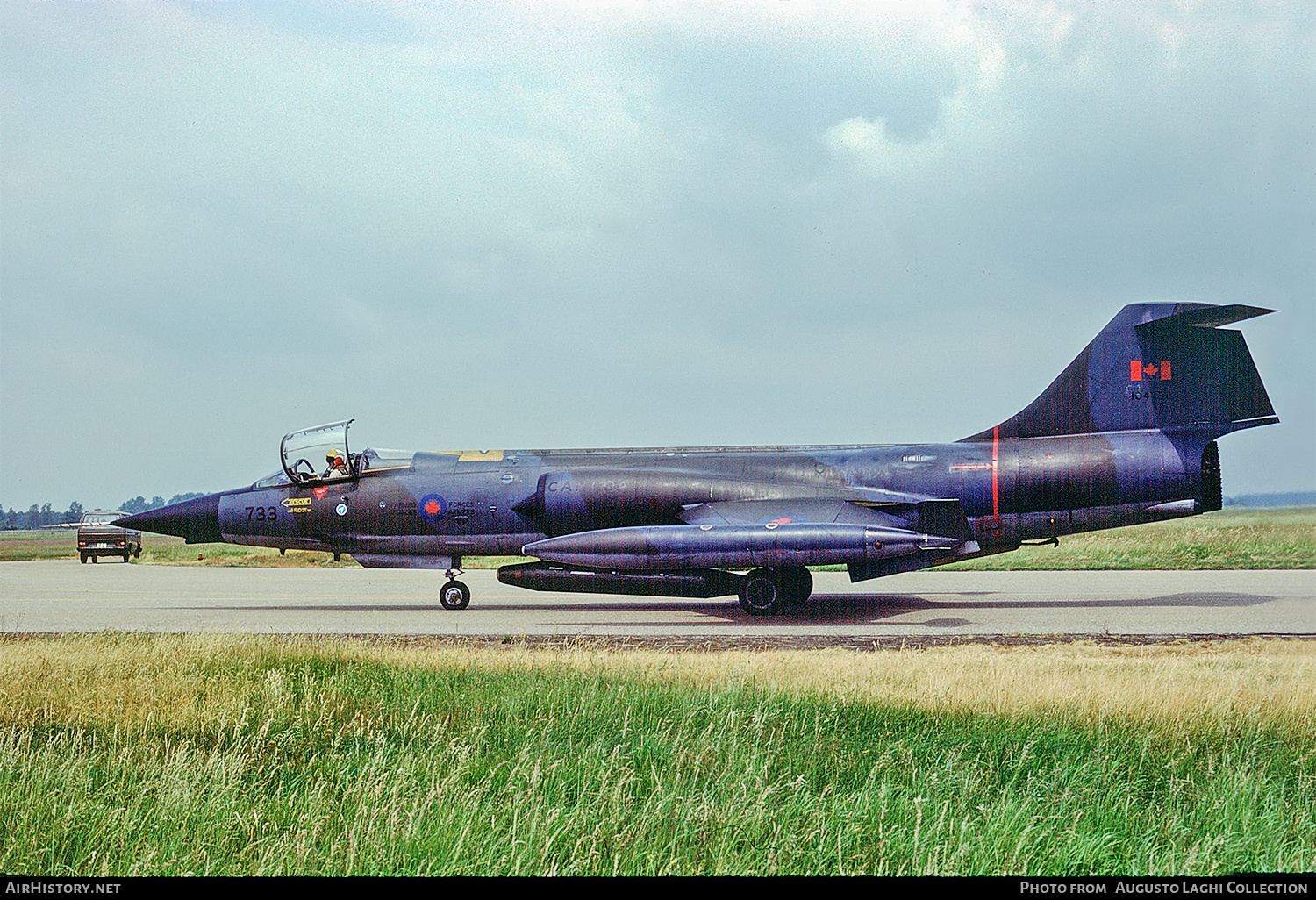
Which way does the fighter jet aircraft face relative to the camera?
to the viewer's left
